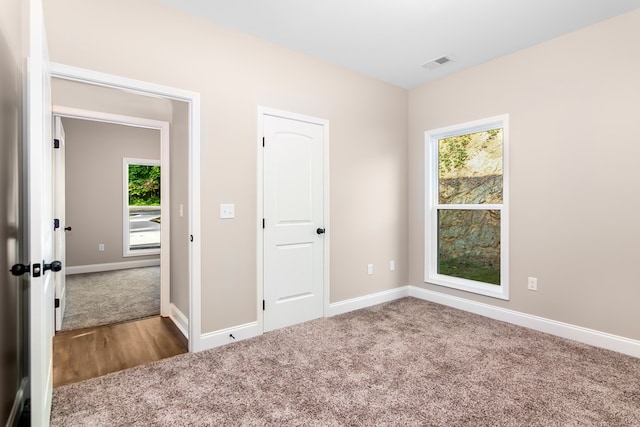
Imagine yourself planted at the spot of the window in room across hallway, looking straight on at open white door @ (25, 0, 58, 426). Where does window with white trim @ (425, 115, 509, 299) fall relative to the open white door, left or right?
left

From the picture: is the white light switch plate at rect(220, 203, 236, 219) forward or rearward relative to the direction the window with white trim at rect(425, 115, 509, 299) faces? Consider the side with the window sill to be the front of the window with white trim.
forward

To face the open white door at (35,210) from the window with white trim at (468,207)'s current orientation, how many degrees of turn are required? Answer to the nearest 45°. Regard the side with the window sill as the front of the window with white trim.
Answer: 0° — it already faces it

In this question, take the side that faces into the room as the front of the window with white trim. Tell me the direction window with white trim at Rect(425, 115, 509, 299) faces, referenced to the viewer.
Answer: facing the viewer and to the left of the viewer

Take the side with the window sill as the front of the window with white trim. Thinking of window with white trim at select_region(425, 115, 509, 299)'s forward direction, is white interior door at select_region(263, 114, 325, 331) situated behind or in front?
in front

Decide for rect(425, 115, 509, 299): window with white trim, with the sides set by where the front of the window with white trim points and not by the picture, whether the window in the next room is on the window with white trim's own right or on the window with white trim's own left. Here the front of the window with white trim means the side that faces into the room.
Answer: on the window with white trim's own right

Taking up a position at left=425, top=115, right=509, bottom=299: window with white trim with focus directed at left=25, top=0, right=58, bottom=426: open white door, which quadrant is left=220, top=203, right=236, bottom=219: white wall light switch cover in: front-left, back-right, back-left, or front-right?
front-right
